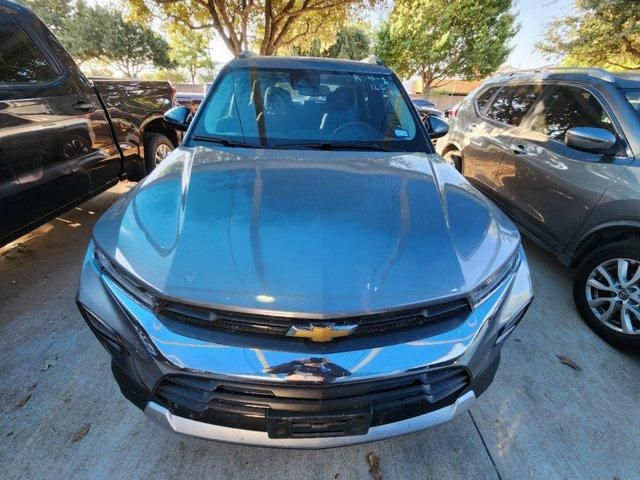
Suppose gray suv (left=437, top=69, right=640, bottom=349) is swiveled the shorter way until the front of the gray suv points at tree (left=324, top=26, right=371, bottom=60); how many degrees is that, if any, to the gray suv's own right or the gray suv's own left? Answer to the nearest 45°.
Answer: approximately 180°

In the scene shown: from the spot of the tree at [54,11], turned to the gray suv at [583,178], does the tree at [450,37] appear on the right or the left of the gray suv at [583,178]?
left

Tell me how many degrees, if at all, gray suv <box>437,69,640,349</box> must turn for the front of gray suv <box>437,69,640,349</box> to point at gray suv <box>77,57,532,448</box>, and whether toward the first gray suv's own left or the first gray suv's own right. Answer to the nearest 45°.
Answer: approximately 45° to the first gray suv's own right

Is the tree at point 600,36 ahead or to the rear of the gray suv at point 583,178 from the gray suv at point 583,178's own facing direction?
to the rear

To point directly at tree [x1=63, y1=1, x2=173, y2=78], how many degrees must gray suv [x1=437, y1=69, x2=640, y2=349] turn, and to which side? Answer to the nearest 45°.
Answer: approximately 135° to its right

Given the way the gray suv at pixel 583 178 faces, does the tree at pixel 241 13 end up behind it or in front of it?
behind

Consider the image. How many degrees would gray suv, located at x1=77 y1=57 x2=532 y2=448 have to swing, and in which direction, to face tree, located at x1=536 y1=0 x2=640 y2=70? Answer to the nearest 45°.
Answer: approximately 135° to its left

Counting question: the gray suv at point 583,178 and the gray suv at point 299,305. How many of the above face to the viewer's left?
0

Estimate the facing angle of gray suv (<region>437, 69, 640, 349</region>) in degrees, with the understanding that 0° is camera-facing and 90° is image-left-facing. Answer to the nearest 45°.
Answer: approximately 315°

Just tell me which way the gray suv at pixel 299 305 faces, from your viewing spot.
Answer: facing the viewer

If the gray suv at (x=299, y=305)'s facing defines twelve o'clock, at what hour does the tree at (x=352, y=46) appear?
The tree is roughly at 6 o'clock from the gray suv.

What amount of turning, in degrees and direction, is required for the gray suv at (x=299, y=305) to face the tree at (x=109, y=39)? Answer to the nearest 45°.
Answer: approximately 135° to its right
